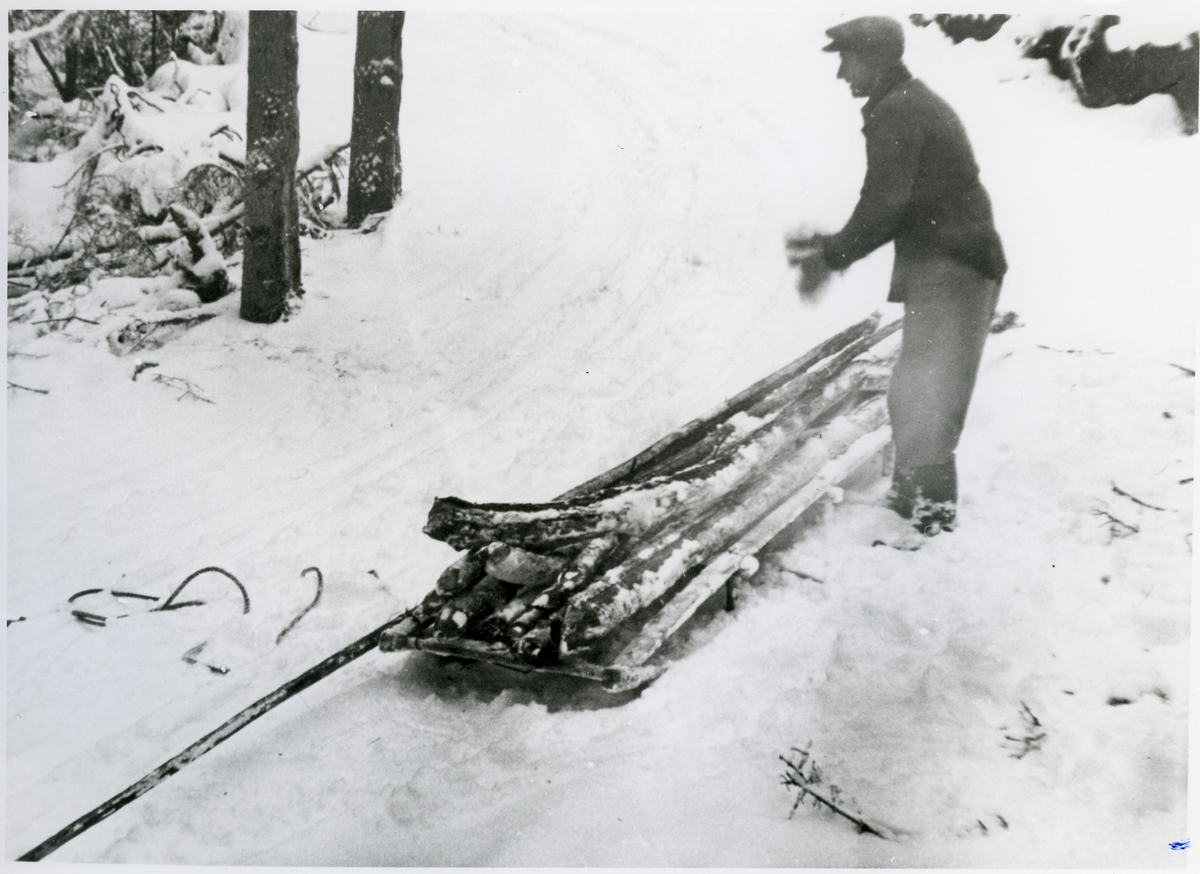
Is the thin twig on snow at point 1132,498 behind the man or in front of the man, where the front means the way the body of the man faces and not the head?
behind

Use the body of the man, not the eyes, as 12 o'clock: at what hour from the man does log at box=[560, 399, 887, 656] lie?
The log is roughly at 10 o'clock from the man.

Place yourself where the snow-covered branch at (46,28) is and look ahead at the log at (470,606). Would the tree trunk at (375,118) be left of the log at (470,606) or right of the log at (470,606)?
left

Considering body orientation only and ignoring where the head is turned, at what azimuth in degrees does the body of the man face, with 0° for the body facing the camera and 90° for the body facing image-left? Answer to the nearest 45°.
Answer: approximately 90°

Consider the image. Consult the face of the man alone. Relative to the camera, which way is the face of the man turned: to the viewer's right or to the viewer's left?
to the viewer's left

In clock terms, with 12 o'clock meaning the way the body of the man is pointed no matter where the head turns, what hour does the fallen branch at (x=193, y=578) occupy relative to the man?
The fallen branch is roughly at 11 o'clock from the man.

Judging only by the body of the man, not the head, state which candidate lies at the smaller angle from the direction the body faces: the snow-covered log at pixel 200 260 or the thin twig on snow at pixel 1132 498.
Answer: the snow-covered log
